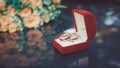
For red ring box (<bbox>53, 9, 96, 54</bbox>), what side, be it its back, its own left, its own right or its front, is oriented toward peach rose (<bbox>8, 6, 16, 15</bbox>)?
right

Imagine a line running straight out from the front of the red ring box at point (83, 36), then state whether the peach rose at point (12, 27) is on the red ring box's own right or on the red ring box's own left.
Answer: on the red ring box's own right

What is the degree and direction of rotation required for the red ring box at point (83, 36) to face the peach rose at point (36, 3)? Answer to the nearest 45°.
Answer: approximately 90° to its right

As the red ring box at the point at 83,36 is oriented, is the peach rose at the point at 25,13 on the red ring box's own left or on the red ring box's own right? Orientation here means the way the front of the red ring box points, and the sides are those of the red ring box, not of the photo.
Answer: on the red ring box's own right

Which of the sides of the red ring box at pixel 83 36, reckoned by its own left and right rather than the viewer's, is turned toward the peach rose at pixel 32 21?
right

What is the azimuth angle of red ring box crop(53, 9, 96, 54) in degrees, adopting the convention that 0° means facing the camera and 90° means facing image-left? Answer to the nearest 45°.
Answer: approximately 45°
